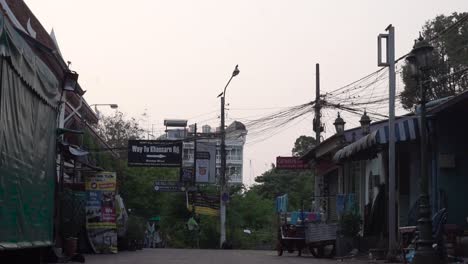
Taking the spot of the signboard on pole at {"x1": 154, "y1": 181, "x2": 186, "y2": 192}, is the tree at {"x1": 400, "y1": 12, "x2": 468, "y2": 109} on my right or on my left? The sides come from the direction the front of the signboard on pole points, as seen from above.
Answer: on my left

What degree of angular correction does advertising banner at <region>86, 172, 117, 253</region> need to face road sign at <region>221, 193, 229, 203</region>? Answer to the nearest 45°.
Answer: approximately 135° to its left

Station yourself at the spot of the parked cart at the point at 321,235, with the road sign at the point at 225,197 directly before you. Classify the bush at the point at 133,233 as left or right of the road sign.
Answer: left

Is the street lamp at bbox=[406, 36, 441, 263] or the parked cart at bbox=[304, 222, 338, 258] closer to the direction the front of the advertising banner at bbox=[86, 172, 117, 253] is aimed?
the street lamp

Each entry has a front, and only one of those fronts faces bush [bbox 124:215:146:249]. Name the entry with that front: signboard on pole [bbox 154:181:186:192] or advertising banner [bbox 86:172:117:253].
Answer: the signboard on pole

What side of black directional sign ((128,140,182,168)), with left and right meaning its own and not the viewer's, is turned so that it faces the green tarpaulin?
front

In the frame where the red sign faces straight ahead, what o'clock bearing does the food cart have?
The food cart is roughly at 12 o'clock from the red sign.

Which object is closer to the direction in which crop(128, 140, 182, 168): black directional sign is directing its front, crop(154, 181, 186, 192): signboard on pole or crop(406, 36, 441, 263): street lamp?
the street lamp

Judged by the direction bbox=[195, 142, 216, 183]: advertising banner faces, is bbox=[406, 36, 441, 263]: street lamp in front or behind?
in front

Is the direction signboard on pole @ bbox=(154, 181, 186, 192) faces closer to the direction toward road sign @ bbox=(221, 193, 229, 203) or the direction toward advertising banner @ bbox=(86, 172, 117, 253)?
the advertising banner
